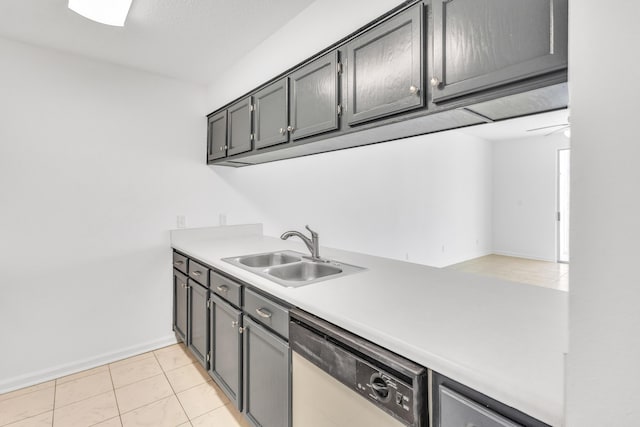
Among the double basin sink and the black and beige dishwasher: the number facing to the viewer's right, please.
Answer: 0

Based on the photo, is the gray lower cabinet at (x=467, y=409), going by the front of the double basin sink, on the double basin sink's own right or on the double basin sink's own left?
on the double basin sink's own left

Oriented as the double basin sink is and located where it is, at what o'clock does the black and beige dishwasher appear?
The black and beige dishwasher is roughly at 10 o'clock from the double basin sink.

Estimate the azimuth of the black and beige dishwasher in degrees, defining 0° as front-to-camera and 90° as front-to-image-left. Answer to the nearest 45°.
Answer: approximately 45°

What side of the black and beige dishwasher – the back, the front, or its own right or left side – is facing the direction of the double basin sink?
right
